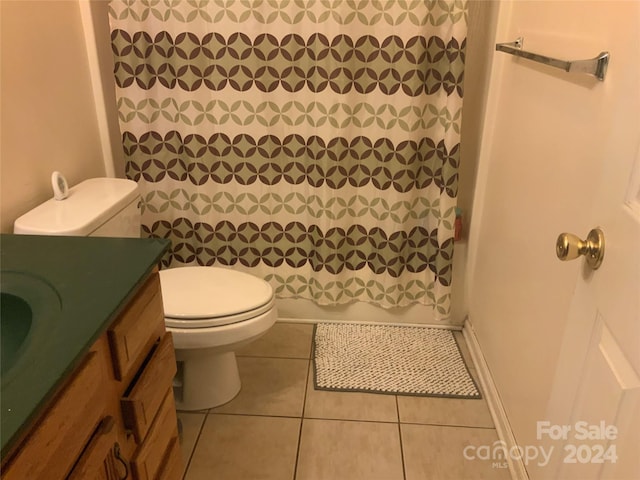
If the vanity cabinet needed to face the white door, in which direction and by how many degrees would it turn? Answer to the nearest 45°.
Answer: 0° — it already faces it

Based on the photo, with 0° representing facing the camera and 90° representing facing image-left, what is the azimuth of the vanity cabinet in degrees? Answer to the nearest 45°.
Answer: approximately 315°

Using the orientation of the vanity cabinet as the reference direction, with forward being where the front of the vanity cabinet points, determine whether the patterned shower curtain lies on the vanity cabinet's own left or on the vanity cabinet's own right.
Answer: on the vanity cabinet's own left

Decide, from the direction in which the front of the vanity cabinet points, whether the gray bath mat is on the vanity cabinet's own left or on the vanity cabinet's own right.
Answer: on the vanity cabinet's own left

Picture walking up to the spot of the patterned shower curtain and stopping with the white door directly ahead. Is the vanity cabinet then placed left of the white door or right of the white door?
right
